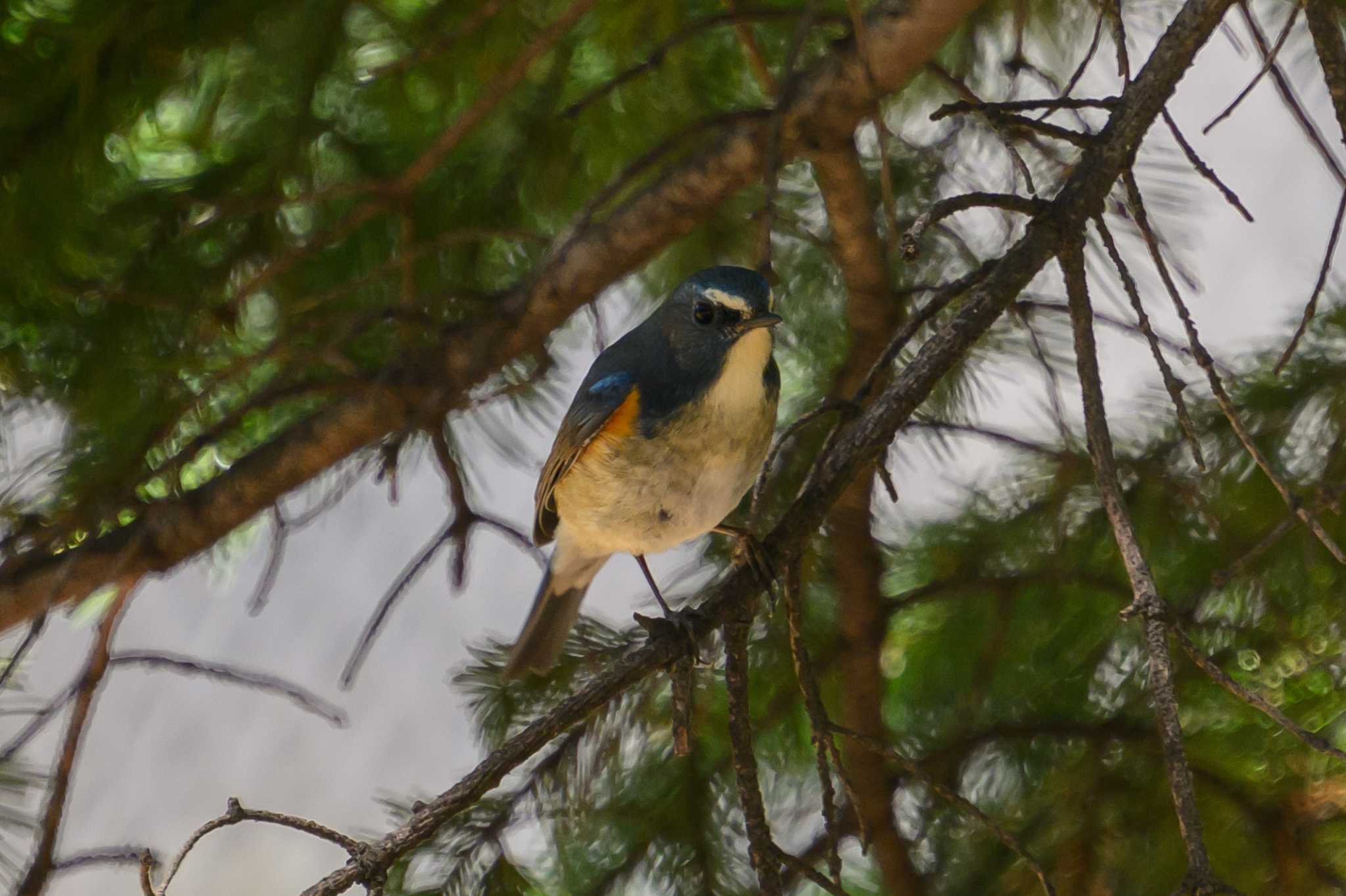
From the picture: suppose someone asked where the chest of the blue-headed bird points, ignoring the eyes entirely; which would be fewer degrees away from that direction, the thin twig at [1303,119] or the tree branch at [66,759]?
the thin twig

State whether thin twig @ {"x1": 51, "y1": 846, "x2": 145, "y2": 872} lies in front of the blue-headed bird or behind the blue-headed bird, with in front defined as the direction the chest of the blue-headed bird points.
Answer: behind

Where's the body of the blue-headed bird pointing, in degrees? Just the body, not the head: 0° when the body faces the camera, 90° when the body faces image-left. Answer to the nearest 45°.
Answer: approximately 315°
